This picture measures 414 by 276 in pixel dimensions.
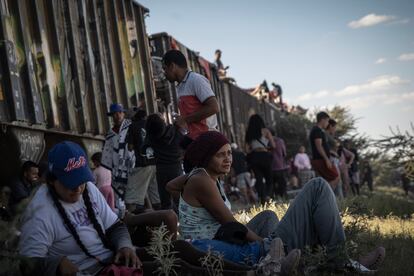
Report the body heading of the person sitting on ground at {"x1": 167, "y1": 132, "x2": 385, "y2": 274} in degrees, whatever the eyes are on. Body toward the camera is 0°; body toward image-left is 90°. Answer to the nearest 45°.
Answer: approximately 270°

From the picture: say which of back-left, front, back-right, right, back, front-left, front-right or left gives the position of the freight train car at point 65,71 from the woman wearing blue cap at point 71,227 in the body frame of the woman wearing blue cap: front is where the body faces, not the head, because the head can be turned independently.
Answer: back-left

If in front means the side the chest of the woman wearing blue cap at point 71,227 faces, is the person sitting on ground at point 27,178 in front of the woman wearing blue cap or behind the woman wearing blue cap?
behind

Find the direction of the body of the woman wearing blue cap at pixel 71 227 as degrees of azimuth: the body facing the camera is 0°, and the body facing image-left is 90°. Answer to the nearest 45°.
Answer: approximately 315°

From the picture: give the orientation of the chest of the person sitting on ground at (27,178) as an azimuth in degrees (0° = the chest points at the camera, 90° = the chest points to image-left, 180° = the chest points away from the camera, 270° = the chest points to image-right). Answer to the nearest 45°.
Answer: approximately 315°
